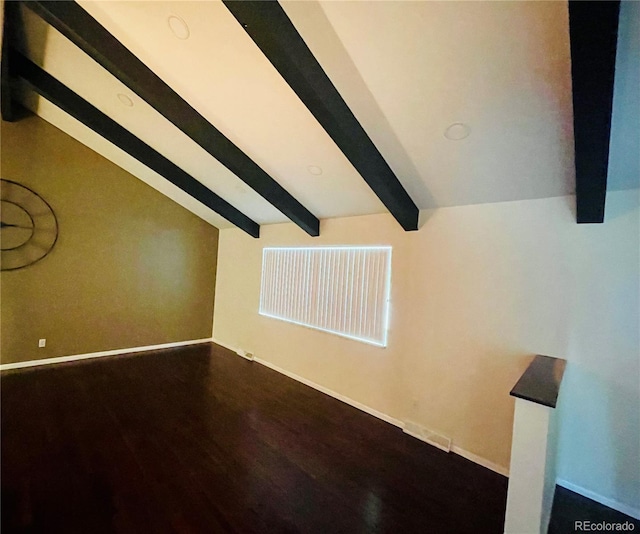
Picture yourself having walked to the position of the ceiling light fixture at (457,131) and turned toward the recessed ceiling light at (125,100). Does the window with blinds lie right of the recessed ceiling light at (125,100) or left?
right

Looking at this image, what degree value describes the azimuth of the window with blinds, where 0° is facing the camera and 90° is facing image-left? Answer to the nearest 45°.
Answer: approximately 45°

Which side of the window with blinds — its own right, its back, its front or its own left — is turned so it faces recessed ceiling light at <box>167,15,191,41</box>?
front

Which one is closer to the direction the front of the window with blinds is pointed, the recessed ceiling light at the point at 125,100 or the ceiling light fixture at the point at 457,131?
the recessed ceiling light

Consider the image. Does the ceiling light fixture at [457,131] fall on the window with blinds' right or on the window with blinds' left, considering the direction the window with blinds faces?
on its left

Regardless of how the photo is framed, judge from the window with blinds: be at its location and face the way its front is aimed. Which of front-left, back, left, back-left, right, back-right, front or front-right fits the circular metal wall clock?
front-right

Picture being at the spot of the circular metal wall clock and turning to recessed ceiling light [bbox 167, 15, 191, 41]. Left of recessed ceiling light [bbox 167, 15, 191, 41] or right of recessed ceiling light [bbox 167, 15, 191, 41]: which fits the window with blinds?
left
